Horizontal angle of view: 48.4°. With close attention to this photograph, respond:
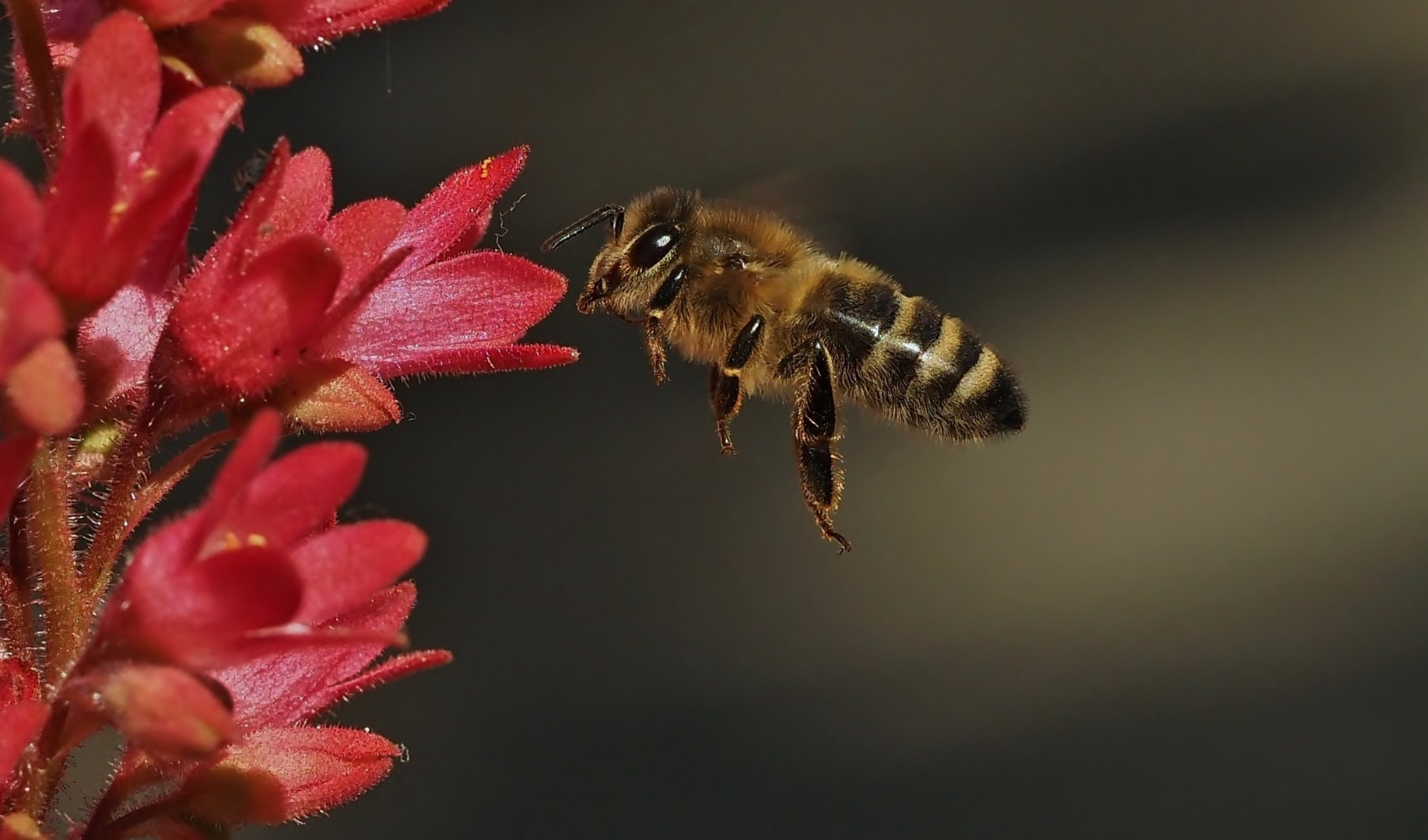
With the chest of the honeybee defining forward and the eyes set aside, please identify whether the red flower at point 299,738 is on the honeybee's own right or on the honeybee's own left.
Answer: on the honeybee's own left

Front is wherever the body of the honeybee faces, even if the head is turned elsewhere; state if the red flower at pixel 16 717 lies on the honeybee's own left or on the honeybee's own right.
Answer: on the honeybee's own left

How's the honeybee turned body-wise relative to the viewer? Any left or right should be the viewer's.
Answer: facing to the left of the viewer
